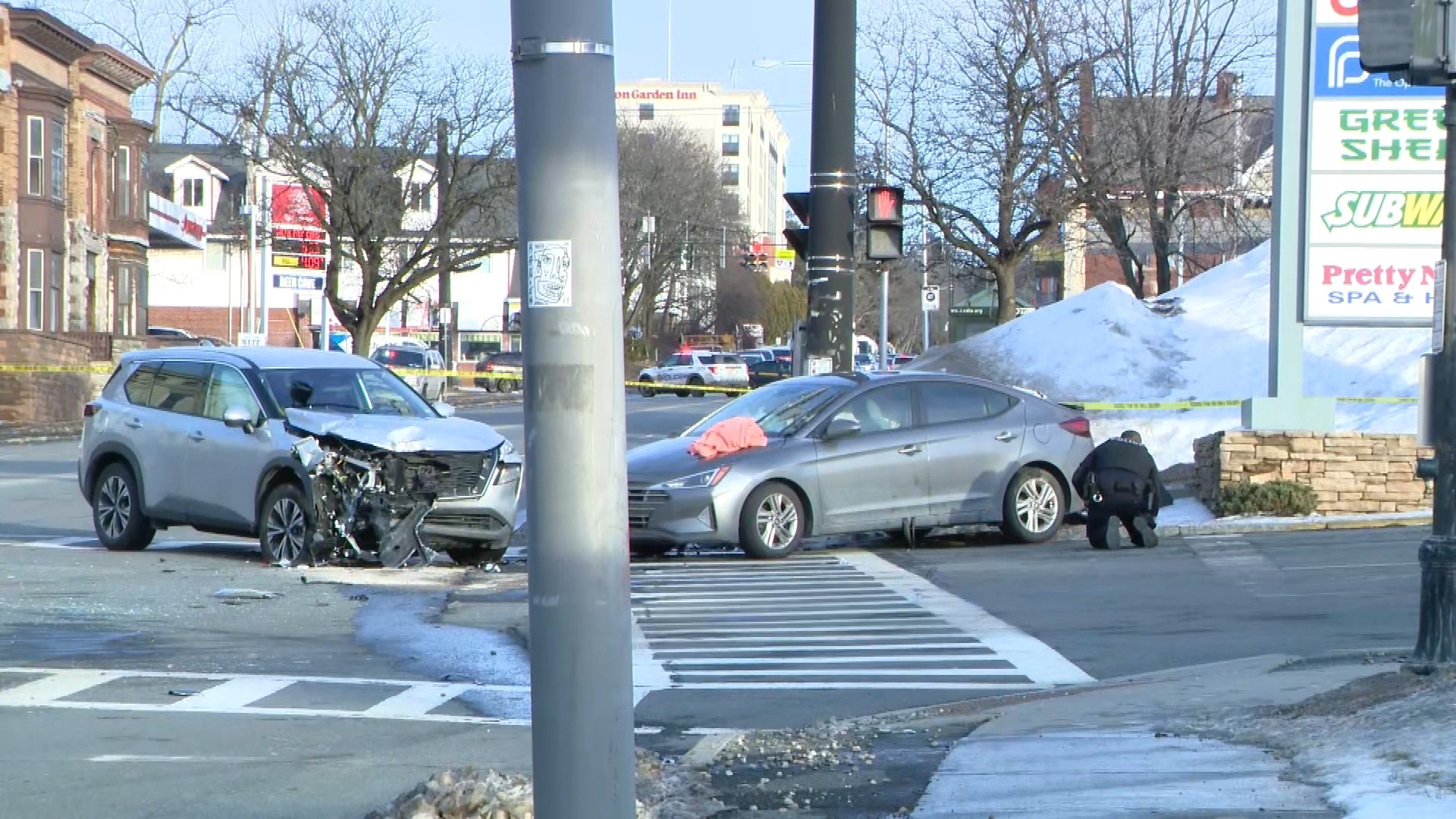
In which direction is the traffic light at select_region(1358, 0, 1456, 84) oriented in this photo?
away from the camera

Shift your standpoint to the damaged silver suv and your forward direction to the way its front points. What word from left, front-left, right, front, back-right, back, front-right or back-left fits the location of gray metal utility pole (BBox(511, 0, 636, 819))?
front-right

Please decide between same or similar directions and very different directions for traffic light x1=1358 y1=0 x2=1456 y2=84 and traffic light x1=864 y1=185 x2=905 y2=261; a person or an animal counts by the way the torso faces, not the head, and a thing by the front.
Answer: very different directions

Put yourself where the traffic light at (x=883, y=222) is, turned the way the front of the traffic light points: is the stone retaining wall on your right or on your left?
on your left

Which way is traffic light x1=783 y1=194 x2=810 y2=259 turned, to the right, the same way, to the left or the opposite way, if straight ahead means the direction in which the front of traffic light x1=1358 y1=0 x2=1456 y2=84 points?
to the left

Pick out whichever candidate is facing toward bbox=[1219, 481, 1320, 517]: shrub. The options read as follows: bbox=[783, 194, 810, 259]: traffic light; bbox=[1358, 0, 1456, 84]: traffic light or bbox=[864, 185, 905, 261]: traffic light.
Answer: bbox=[1358, 0, 1456, 84]: traffic light

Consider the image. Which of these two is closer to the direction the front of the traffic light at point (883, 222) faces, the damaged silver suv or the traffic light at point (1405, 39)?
the traffic light

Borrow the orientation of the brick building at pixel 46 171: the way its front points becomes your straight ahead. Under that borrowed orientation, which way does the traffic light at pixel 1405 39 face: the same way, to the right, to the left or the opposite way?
to the left

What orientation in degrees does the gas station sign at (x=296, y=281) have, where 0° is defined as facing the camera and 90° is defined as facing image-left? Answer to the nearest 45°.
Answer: approximately 0°

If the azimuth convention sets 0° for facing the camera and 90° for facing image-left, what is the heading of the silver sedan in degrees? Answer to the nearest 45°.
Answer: approximately 45°

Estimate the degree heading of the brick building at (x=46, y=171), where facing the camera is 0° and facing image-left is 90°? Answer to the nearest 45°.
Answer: approximately 315°

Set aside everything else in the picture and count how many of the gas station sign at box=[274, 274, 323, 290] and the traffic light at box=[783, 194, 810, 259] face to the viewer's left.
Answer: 1

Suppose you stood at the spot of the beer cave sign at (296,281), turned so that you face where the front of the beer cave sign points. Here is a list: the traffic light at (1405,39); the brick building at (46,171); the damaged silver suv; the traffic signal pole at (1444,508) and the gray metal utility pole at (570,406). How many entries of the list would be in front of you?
4
